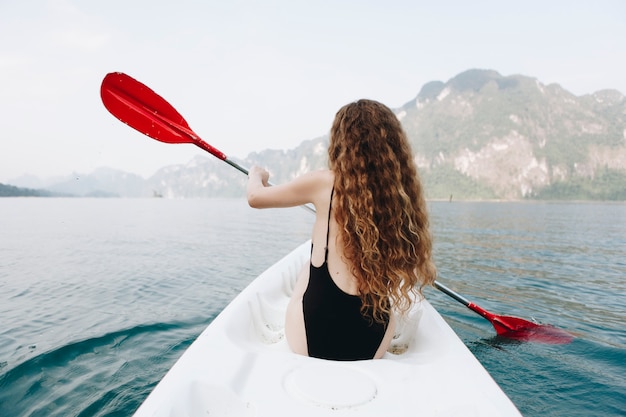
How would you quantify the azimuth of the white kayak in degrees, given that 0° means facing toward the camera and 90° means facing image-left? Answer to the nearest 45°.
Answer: approximately 180°

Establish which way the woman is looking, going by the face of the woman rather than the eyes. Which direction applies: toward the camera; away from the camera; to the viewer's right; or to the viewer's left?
away from the camera
